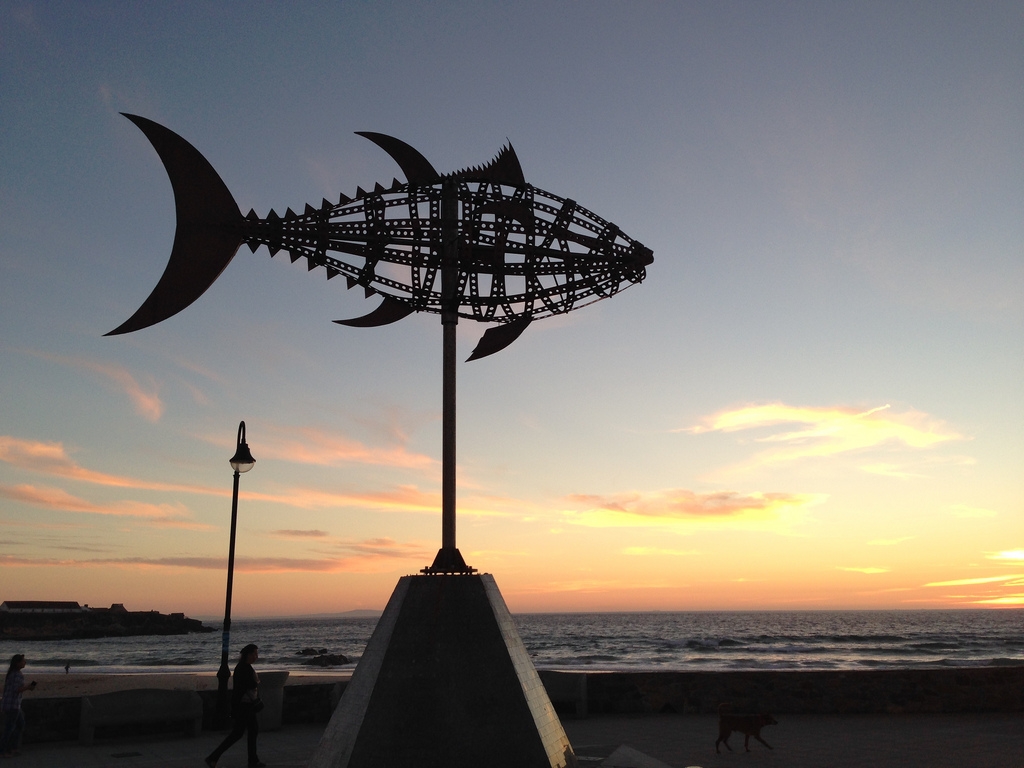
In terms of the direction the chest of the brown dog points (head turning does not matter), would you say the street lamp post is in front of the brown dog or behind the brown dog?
behind

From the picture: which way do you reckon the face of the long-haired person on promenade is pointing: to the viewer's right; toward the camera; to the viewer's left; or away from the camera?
to the viewer's right

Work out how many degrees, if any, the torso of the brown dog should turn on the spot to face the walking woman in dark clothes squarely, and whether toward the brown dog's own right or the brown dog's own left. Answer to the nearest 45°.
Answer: approximately 135° to the brown dog's own right

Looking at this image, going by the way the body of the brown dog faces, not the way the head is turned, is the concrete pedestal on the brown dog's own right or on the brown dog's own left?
on the brown dog's own right

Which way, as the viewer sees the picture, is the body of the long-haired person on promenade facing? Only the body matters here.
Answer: to the viewer's right

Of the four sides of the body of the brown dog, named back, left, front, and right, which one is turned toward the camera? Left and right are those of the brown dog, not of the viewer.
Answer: right
